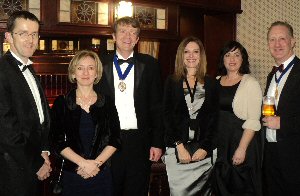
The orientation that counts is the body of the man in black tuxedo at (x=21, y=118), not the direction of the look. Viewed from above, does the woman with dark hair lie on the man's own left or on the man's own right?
on the man's own left

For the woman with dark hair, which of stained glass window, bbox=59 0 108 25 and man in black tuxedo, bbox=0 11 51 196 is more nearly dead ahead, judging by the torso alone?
the man in black tuxedo

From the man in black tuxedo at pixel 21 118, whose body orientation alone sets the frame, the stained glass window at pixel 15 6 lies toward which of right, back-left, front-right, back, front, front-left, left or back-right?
back-left

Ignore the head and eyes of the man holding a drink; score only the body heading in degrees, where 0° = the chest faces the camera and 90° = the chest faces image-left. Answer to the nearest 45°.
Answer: approximately 45°

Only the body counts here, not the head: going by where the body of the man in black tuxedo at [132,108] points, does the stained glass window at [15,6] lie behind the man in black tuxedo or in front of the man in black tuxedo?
behind
